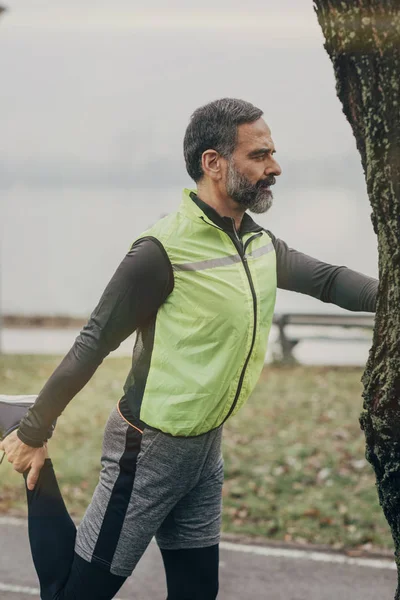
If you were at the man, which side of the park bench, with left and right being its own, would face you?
back

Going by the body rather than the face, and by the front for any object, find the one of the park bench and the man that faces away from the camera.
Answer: the park bench

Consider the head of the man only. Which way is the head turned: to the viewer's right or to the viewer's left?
to the viewer's right

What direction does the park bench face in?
away from the camera

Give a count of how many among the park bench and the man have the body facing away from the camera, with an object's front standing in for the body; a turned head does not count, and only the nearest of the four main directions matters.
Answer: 1

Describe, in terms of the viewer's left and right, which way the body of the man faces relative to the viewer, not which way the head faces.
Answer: facing the viewer and to the right of the viewer

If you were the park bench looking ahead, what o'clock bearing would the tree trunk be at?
The tree trunk is roughly at 6 o'clock from the park bench.

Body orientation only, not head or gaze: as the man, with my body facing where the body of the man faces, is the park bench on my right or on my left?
on my left
